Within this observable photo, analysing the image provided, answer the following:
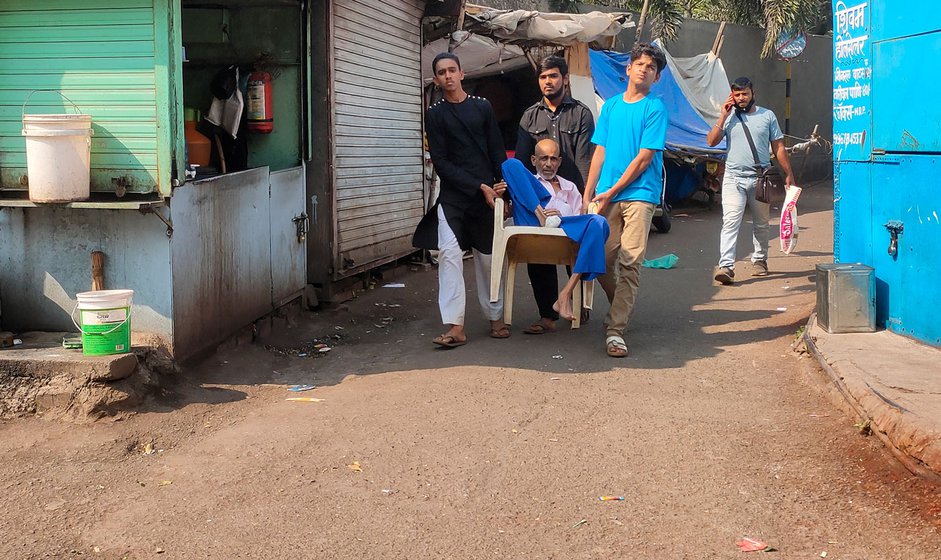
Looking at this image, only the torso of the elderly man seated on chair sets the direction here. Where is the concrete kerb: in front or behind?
in front

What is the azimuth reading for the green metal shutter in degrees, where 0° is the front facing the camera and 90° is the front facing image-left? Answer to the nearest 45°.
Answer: approximately 0°

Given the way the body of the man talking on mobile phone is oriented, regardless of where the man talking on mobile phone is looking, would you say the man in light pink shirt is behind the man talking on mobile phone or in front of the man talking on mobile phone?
in front

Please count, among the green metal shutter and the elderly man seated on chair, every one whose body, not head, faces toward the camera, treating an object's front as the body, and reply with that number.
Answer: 2

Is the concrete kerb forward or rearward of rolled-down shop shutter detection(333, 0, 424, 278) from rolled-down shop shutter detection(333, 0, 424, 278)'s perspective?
forward

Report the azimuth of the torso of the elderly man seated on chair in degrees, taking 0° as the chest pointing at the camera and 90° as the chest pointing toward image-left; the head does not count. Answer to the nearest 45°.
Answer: approximately 0°

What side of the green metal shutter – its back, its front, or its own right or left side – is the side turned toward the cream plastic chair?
left

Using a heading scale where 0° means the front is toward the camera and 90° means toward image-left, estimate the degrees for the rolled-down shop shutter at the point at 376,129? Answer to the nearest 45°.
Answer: approximately 315°
